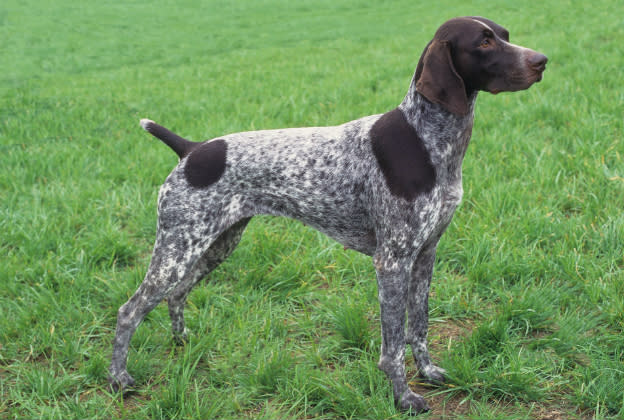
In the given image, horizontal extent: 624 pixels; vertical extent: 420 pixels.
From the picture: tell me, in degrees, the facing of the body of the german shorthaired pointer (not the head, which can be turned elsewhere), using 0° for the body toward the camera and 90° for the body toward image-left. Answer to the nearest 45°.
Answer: approximately 270°
